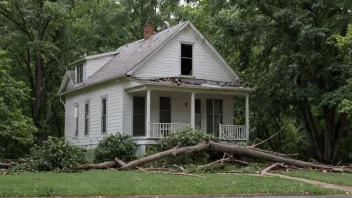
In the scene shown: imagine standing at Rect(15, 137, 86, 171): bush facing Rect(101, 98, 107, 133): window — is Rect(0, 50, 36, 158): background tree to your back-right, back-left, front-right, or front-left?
front-left

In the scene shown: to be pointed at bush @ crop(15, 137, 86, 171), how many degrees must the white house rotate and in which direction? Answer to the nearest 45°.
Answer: approximately 90° to its right

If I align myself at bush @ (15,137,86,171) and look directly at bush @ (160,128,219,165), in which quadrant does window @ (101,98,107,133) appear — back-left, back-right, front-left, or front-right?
front-left

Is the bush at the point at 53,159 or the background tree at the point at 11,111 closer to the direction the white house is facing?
the bush

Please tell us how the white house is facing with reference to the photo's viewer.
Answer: facing the viewer and to the right of the viewer

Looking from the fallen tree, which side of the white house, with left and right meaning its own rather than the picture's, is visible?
front

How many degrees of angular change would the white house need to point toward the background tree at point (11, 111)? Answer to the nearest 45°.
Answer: approximately 135° to its right

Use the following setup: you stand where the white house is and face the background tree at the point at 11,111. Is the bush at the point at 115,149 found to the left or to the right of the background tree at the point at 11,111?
left

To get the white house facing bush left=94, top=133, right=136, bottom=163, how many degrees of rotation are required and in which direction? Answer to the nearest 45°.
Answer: approximately 90° to its right
